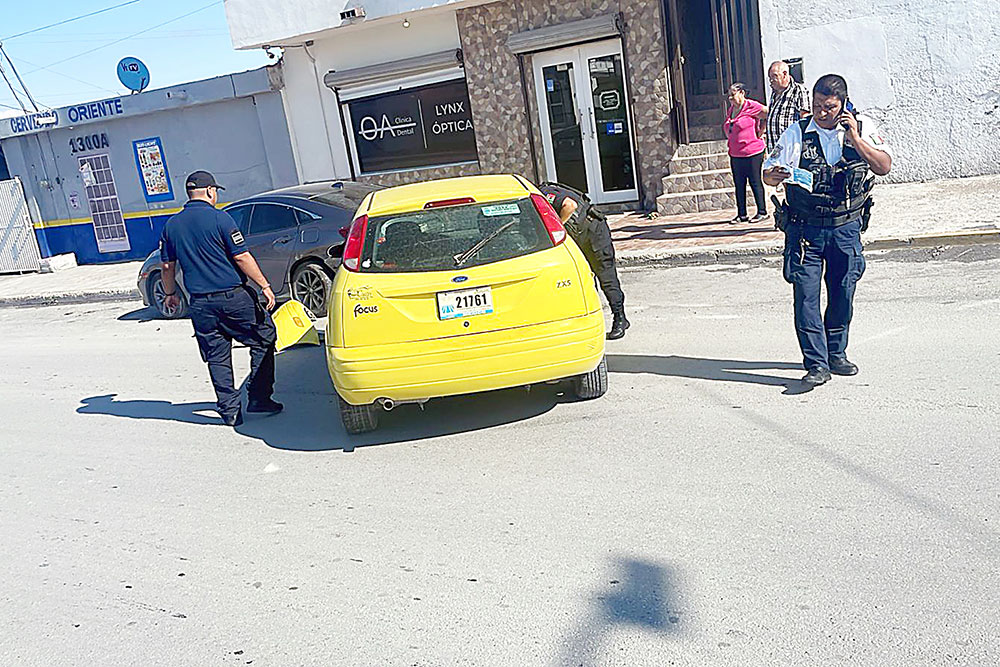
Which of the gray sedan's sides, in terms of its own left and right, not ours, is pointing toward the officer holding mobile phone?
back

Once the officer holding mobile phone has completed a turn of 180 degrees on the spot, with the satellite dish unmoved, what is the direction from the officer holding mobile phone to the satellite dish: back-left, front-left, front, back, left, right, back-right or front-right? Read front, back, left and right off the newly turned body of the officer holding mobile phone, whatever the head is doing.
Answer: front-left

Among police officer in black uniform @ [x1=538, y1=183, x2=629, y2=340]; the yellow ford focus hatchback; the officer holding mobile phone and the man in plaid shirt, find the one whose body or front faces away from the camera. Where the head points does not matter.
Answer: the yellow ford focus hatchback

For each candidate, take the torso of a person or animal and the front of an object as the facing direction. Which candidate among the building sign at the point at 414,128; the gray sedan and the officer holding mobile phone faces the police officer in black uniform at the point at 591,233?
the building sign

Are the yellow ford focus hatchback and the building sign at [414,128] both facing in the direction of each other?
yes

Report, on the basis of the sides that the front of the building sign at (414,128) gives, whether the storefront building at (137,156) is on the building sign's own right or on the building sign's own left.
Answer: on the building sign's own right

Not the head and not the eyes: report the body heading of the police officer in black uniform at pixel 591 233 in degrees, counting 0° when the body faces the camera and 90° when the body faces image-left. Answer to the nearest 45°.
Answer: approximately 90°

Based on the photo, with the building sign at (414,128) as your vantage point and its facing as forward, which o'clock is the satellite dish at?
The satellite dish is roughly at 4 o'clock from the building sign.

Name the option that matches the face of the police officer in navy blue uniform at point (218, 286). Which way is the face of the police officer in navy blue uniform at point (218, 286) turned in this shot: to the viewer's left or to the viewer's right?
to the viewer's right

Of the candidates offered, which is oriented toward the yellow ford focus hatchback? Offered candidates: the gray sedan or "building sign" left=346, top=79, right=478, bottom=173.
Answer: the building sign

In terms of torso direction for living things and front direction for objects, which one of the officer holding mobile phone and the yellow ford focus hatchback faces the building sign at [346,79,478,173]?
the yellow ford focus hatchback

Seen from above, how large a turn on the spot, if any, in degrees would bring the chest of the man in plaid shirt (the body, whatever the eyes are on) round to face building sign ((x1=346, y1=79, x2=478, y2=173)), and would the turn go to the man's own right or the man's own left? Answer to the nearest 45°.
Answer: approximately 90° to the man's own right

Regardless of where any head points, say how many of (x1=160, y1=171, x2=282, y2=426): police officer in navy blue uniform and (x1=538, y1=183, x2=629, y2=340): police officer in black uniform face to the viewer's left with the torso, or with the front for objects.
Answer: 1

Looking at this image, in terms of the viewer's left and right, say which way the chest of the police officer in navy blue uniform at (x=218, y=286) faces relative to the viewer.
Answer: facing away from the viewer and to the right of the viewer

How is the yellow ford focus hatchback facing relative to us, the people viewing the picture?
facing away from the viewer

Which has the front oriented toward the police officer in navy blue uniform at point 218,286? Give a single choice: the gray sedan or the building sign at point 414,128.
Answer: the building sign
